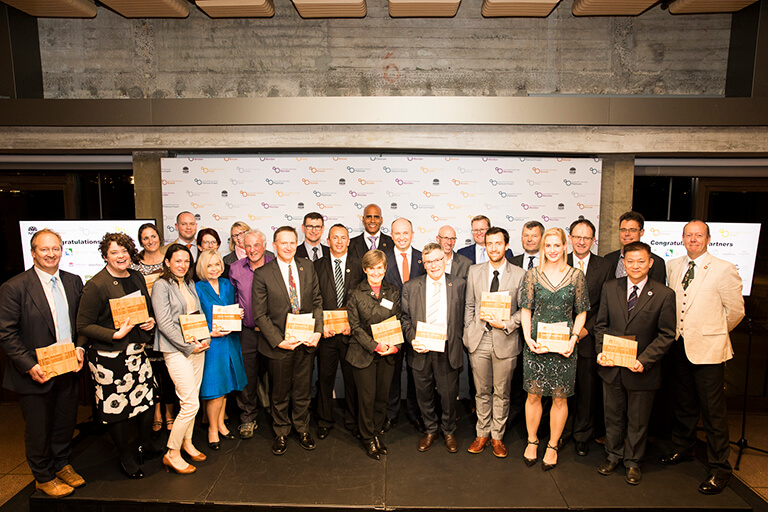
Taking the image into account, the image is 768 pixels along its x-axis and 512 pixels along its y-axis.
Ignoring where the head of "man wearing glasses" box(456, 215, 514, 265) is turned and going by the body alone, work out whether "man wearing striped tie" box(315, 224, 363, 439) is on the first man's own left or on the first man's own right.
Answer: on the first man's own right

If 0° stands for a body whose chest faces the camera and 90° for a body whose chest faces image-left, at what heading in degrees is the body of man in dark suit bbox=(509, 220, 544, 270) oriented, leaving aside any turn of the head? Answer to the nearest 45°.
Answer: approximately 0°

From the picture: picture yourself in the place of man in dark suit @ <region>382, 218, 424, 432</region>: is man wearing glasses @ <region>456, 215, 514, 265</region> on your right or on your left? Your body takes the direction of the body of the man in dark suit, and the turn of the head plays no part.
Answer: on your left

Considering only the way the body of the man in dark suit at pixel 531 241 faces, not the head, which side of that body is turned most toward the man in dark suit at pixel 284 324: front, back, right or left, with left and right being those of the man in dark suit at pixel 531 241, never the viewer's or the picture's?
right

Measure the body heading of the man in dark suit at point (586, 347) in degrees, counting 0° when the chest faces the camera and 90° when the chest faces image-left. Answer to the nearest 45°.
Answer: approximately 0°

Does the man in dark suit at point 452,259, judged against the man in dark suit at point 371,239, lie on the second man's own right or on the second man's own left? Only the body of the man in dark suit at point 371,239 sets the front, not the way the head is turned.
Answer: on the second man's own left
